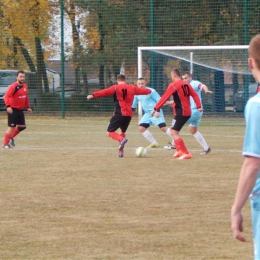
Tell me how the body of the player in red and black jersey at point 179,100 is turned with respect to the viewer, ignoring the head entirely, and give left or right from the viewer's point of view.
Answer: facing away from the viewer and to the left of the viewer

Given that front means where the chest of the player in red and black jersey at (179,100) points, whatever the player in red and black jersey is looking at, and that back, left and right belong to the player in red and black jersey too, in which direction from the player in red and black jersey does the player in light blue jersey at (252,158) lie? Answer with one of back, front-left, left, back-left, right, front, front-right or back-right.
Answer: back-left

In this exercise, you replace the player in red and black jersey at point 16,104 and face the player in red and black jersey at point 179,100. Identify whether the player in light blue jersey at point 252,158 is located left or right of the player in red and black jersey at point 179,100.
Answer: right

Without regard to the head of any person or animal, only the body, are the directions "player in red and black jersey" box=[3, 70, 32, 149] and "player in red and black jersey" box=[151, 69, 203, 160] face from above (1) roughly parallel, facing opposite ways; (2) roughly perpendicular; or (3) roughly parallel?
roughly parallel, facing opposite ways

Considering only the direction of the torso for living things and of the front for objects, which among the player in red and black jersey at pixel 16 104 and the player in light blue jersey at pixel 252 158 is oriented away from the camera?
the player in light blue jersey

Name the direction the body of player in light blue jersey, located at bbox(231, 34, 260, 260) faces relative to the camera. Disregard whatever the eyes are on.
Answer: away from the camera

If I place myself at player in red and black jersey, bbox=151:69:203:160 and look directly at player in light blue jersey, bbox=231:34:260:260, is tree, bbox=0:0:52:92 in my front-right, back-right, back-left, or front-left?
back-right

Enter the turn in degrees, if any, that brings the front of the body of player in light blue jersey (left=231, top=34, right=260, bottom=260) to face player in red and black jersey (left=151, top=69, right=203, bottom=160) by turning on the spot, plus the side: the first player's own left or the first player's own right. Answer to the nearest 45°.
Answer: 0° — they already face them

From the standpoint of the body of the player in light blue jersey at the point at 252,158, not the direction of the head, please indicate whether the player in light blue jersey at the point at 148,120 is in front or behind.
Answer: in front

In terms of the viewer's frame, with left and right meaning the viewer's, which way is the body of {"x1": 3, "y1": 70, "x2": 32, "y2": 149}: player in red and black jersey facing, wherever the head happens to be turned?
facing the viewer and to the right of the viewer

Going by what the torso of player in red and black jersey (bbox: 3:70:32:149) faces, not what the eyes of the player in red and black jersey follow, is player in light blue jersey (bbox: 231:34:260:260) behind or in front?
in front
